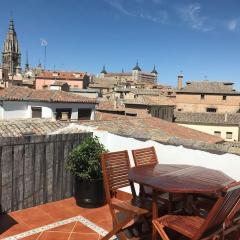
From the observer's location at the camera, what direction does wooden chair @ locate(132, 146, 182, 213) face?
facing the viewer and to the right of the viewer

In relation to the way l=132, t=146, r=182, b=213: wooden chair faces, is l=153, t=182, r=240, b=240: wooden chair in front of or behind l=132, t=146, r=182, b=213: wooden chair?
in front

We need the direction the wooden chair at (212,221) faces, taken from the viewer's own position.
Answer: facing away from the viewer and to the left of the viewer

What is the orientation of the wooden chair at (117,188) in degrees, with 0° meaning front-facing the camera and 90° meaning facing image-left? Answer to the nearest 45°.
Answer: approximately 315°

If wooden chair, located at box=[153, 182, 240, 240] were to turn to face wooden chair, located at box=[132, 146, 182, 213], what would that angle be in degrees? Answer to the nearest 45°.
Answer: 0° — it already faces it

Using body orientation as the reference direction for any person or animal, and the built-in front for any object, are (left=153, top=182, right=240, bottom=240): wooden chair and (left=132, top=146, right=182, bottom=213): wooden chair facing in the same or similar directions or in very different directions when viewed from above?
very different directions

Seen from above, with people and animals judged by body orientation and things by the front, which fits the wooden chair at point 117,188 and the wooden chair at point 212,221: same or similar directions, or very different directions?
very different directions

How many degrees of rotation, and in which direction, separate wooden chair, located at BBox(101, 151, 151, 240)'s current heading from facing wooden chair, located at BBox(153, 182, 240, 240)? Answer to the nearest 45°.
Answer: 0° — it already faces it

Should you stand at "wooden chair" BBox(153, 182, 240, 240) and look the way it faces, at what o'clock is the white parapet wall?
The white parapet wall is roughly at 1 o'clock from the wooden chair.

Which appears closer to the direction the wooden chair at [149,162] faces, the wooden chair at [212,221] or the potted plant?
the wooden chair

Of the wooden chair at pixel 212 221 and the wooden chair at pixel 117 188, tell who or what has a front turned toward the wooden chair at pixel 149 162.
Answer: the wooden chair at pixel 212 221

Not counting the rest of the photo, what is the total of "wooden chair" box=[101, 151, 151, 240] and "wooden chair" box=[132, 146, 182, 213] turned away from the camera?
0
